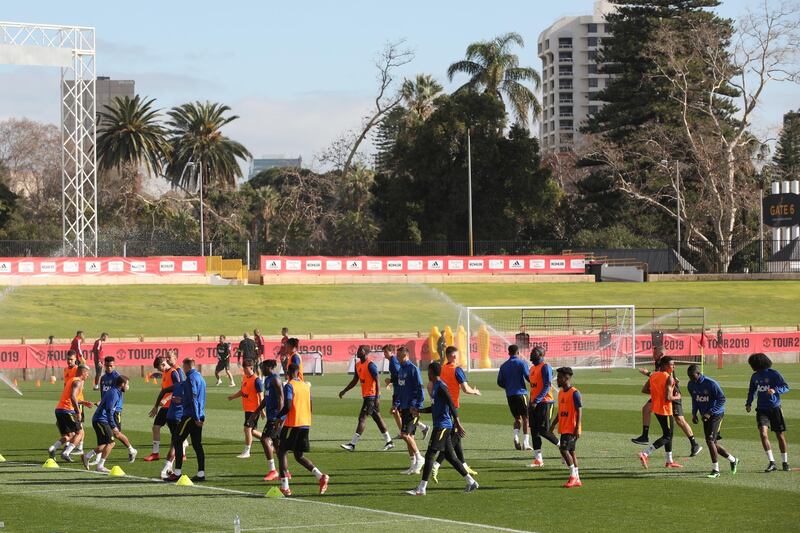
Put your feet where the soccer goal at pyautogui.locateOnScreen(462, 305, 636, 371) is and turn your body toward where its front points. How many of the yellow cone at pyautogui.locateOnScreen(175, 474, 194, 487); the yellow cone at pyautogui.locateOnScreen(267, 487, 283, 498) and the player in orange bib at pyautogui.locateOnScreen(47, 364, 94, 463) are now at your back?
0

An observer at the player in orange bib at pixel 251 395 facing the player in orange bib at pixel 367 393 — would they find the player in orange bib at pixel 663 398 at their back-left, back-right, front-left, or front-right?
front-right

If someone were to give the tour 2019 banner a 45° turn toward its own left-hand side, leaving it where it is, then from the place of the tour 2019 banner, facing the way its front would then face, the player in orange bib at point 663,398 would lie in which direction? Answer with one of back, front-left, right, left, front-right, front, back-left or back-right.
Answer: front-right

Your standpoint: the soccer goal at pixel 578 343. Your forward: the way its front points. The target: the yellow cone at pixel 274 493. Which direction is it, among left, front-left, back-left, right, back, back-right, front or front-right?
front

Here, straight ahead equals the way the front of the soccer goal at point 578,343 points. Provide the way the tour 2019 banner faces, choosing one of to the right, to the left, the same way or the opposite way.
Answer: the same way

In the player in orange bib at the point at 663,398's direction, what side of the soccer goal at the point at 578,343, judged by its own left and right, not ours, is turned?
front

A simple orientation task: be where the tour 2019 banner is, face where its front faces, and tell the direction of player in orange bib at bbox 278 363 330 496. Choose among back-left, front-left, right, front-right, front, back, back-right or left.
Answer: front

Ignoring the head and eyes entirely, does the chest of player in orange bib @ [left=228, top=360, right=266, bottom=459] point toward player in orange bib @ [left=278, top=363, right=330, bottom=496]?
no

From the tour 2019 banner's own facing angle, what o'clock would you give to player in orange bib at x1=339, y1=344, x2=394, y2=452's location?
The player in orange bib is roughly at 12 o'clock from the tour 2019 banner.

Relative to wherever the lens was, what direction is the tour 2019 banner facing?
facing the viewer

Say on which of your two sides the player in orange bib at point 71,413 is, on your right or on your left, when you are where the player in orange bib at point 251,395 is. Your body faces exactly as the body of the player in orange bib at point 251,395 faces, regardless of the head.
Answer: on your right
